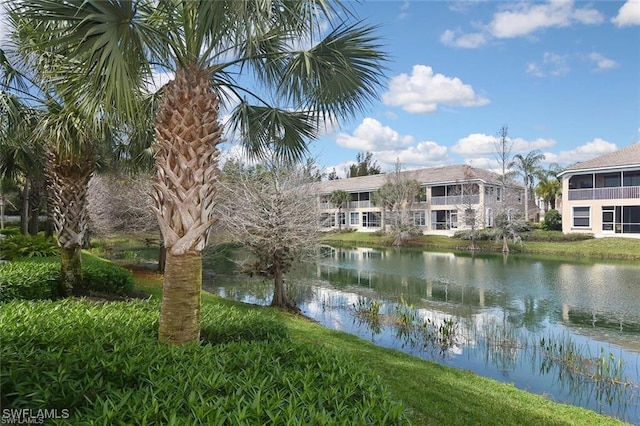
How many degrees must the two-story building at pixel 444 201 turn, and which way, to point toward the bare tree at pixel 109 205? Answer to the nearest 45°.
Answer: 0° — it already faces it

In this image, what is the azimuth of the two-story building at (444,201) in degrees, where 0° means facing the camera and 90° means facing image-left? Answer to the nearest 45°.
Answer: approximately 45°

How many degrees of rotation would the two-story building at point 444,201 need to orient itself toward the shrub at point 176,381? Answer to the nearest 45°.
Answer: approximately 45° to its left

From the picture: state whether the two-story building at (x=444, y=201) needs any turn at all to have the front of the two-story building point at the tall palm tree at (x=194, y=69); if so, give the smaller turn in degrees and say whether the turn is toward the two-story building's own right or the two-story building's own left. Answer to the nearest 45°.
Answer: approximately 45° to the two-story building's own left

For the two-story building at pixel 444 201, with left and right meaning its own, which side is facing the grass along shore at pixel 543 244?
left

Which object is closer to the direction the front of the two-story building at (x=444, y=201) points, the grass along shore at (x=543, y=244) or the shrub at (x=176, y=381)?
the shrub

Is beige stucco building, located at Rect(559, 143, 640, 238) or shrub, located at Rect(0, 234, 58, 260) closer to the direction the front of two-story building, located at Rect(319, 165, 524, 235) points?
the shrub

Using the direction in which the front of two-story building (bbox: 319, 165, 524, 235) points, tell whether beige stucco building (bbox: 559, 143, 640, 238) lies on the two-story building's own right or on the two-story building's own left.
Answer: on the two-story building's own left
